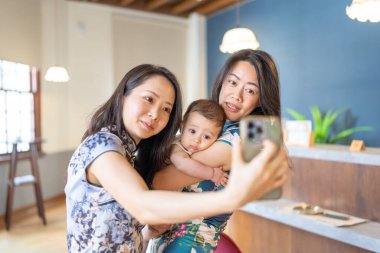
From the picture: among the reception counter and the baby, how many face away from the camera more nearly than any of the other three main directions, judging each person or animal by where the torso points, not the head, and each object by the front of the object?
0

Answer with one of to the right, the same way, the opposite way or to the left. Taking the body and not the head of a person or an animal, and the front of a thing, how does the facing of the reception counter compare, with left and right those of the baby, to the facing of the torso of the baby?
to the right

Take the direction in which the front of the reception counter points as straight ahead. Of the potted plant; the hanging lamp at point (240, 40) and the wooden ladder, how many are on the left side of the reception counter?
0

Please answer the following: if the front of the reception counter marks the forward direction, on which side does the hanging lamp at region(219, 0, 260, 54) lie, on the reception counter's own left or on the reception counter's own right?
on the reception counter's own right

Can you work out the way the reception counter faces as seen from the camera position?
facing the viewer and to the left of the viewer

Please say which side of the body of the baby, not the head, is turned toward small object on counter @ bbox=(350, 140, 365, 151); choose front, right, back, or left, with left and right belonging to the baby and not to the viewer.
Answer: left

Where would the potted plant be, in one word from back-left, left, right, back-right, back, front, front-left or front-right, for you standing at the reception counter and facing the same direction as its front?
back-right

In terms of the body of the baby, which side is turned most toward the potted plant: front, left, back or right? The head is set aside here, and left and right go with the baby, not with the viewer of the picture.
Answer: left

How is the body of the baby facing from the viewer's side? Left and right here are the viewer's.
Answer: facing the viewer and to the right of the viewer

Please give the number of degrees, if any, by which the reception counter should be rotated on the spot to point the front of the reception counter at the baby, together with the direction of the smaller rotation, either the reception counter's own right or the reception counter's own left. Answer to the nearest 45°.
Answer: approximately 45° to the reception counter's own left

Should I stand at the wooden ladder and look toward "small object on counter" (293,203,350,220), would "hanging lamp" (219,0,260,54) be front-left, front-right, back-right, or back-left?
front-left

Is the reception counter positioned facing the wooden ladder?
no
